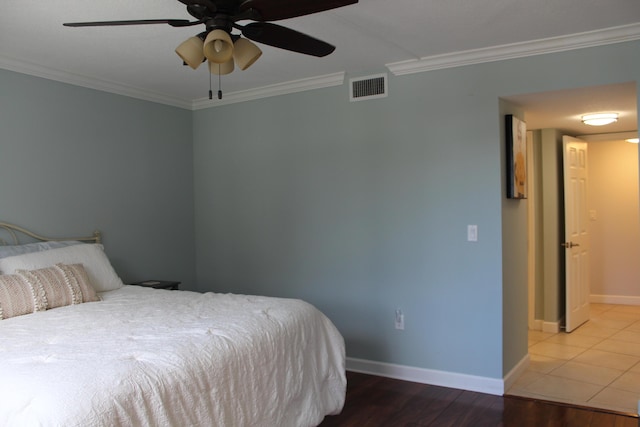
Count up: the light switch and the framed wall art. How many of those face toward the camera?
1

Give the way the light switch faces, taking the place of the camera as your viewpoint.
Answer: facing the viewer

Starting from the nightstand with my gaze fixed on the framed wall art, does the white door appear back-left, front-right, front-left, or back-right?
front-left

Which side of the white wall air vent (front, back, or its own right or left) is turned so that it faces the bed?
front

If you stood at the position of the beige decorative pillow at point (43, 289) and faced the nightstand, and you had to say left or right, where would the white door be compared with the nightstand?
right

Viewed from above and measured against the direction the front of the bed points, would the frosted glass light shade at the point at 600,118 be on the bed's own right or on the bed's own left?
on the bed's own left

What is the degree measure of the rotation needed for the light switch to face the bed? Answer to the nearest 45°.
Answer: approximately 45° to its right

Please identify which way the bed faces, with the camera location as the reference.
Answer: facing the viewer and to the right of the viewer

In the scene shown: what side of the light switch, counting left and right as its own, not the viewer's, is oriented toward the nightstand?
right
